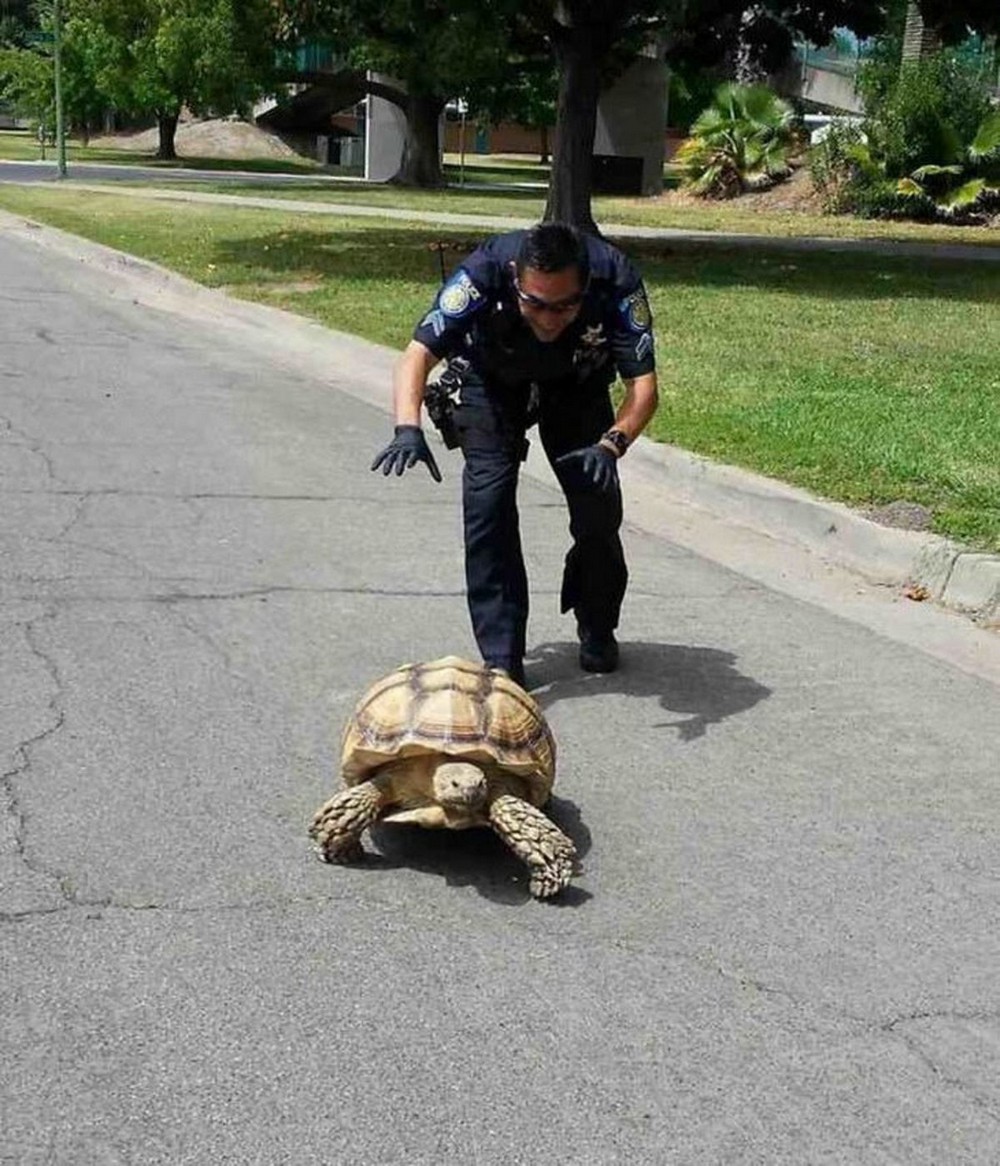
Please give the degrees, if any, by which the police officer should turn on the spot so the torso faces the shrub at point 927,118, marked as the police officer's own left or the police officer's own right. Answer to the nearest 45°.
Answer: approximately 180°

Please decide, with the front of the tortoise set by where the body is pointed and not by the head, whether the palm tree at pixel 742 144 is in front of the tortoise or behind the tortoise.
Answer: behind

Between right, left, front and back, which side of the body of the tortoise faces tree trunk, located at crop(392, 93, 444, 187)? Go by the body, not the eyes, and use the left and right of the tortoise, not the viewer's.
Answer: back

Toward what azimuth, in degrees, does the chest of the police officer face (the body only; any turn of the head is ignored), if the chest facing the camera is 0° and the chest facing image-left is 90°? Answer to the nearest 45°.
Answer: approximately 0°

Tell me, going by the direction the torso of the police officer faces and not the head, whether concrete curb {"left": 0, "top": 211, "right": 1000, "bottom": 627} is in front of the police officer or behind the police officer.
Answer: behind

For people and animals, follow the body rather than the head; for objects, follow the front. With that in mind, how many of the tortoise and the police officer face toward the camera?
2

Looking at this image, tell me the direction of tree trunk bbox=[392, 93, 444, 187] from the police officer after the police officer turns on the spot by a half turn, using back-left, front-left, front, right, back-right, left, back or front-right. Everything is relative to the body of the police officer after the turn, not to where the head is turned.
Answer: front
